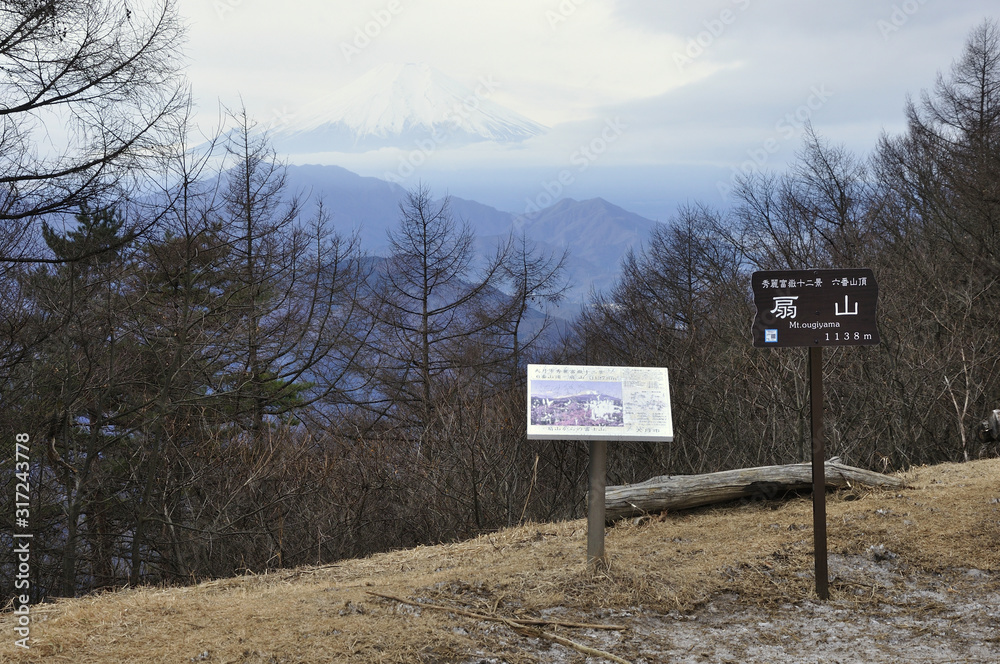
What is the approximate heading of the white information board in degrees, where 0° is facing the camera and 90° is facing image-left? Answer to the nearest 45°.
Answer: approximately 0°

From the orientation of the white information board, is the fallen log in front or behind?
behind

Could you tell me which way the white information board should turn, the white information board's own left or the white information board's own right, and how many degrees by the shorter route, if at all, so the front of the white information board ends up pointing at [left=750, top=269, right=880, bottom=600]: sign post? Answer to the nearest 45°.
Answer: approximately 90° to the white information board's own left

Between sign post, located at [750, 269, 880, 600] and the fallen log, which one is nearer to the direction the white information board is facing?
the sign post

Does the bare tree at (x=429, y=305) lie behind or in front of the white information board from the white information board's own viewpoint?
behind
